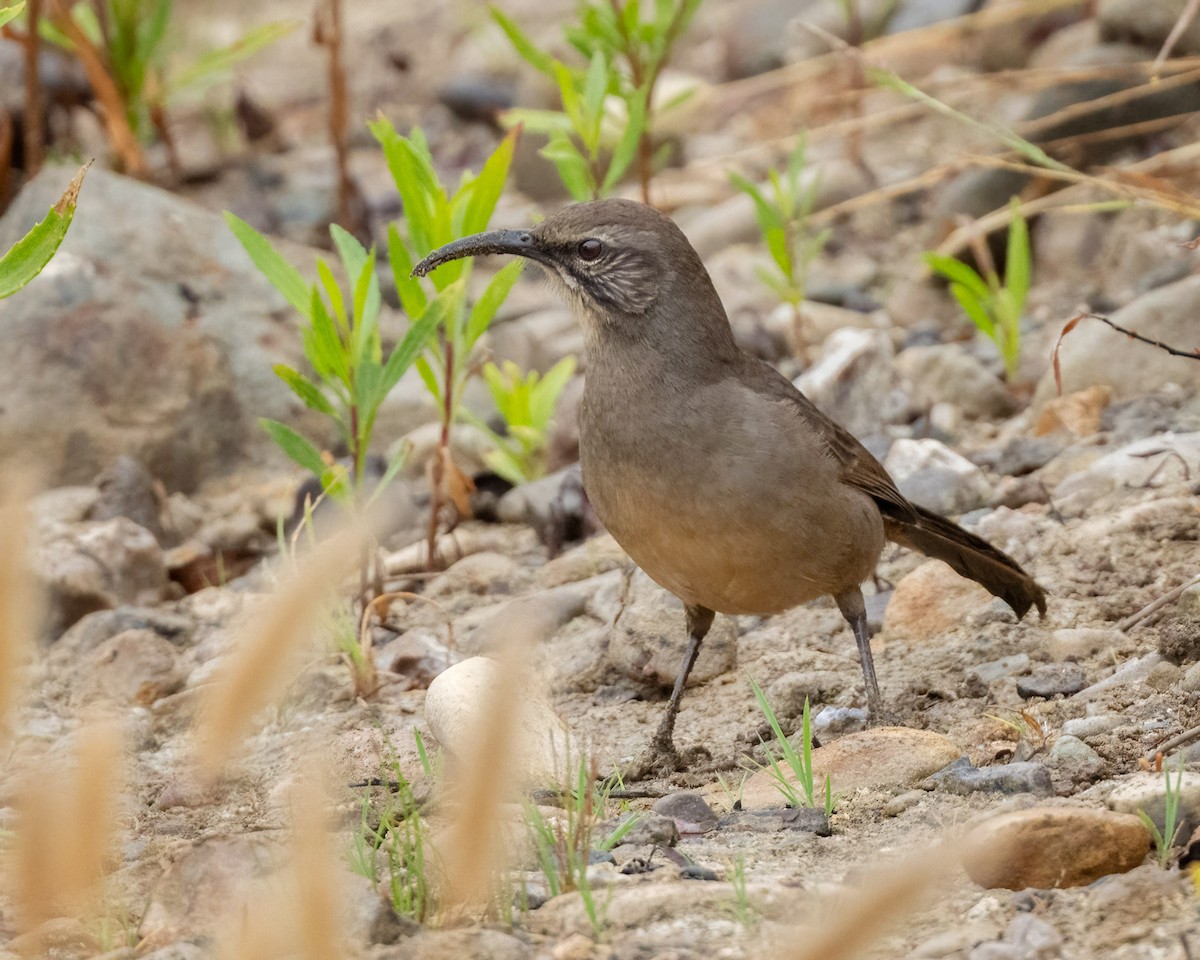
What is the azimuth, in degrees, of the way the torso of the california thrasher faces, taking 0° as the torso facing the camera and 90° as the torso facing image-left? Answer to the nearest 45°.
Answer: approximately 45°

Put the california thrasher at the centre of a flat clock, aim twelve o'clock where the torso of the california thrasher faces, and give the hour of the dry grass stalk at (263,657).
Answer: The dry grass stalk is roughly at 11 o'clock from the california thrasher.

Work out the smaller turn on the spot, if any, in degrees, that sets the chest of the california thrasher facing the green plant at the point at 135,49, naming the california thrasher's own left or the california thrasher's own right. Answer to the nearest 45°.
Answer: approximately 90° to the california thrasher's own right

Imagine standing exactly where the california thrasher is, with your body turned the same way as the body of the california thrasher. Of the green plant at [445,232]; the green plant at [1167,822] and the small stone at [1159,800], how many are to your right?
1

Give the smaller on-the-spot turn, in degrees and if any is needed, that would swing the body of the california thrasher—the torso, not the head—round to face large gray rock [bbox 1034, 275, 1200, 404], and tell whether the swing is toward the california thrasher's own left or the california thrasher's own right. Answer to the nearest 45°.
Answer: approximately 180°

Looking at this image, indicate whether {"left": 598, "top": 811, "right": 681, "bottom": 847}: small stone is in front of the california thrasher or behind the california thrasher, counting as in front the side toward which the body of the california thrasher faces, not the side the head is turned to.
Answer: in front

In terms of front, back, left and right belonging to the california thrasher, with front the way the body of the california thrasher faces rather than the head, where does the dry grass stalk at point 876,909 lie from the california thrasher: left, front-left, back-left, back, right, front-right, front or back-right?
front-left

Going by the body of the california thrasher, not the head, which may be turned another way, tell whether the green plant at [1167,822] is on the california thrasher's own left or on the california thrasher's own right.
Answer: on the california thrasher's own left

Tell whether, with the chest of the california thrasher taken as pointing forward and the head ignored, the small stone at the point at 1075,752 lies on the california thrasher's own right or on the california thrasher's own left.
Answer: on the california thrasher's own left

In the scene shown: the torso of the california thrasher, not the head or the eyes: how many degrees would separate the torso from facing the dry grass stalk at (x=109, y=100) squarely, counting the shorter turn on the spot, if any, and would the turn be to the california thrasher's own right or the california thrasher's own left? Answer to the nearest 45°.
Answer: approximately 90° to the california thrasher's own right

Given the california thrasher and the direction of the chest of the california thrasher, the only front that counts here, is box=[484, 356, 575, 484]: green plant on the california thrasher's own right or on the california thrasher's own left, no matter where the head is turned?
on the california thrasher's own right

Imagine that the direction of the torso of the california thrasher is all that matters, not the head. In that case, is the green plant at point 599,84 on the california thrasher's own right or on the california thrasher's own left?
on the california thrasher's own right

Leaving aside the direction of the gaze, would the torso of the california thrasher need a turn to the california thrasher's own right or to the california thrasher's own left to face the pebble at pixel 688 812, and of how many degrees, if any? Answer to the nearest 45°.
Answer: approximately 45° to the california thrasher's own left
